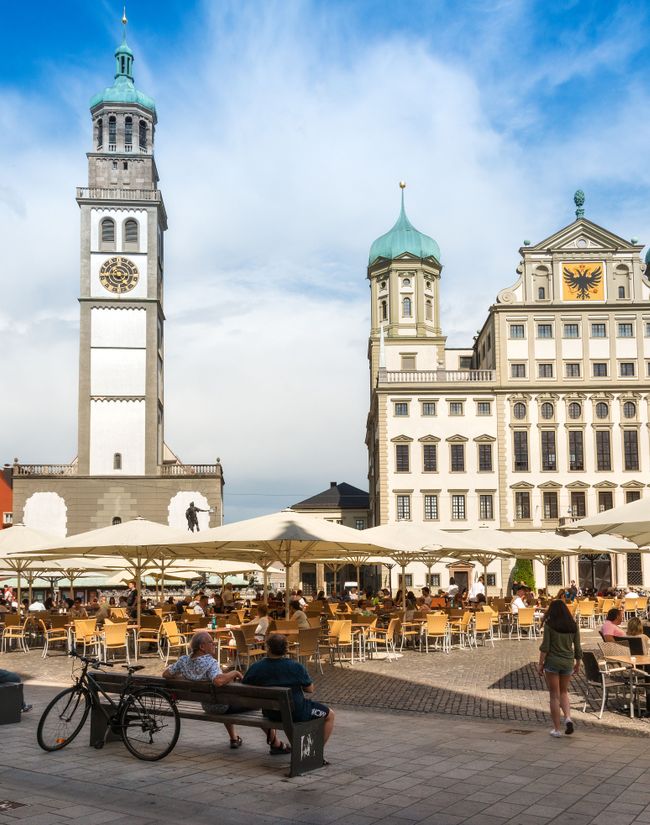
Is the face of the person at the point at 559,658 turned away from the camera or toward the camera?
away from the camera

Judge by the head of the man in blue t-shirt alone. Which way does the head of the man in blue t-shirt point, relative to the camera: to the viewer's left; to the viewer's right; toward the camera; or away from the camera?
away from the camera

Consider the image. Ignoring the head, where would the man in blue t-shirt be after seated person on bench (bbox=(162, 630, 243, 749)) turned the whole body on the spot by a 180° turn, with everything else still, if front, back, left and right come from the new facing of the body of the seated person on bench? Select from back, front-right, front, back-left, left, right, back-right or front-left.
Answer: left

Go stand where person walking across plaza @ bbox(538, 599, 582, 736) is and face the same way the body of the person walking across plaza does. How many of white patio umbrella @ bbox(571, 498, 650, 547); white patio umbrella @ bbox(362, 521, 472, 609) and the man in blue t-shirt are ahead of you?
2

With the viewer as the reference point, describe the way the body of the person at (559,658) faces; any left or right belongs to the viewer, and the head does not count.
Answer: facing away from the viewer

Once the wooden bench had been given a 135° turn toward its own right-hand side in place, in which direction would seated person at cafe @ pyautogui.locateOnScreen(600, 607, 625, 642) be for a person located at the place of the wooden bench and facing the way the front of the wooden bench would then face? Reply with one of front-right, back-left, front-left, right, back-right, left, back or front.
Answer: back-left

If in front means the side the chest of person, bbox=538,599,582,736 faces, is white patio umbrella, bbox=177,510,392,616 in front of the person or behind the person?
in front

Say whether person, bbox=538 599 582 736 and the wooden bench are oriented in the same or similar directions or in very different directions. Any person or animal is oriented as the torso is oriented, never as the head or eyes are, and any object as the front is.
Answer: same or similar directions

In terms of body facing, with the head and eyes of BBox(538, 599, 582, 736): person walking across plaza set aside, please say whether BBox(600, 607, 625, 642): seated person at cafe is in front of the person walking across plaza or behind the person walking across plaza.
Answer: in front

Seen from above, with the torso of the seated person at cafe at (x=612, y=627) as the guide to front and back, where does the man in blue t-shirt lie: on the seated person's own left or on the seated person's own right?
on the seated person's own right

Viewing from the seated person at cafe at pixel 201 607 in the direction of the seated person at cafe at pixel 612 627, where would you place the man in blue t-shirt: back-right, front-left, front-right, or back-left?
front-right
